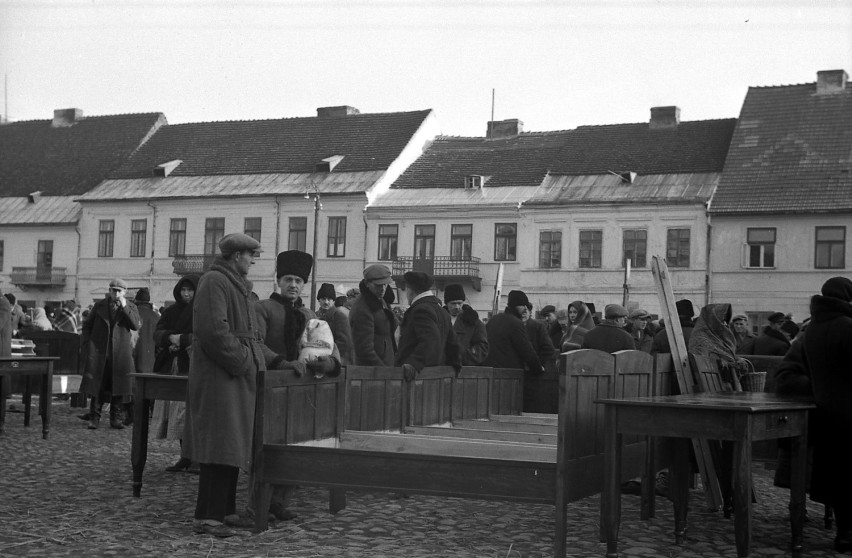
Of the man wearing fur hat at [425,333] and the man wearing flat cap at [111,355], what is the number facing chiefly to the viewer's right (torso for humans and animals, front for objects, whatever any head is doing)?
0

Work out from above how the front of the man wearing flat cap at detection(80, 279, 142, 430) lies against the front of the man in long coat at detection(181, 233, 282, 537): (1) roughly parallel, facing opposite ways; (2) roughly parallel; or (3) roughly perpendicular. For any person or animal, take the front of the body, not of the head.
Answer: roughly perpendicular

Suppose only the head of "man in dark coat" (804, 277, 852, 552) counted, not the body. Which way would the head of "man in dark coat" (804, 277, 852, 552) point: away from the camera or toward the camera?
away from the camera
